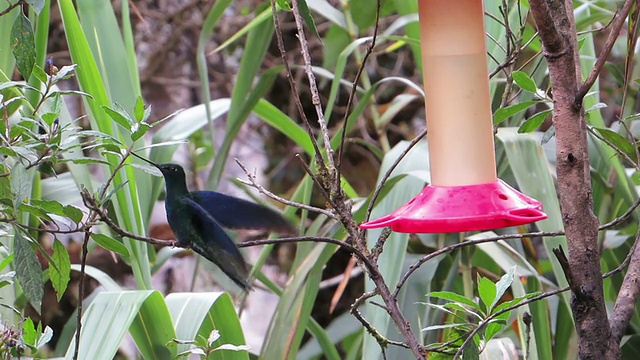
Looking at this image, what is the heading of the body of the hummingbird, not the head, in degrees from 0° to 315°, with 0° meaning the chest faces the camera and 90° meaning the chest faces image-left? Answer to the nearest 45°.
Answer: approximately 90°
